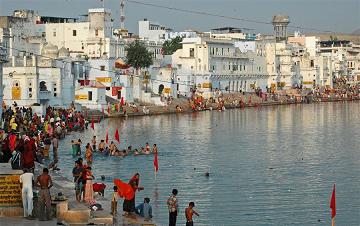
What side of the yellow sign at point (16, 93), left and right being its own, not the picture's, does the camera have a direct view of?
front

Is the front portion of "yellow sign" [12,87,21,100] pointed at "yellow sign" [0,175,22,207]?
yes

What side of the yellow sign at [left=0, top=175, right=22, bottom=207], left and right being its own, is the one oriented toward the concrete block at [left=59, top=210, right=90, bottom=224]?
left

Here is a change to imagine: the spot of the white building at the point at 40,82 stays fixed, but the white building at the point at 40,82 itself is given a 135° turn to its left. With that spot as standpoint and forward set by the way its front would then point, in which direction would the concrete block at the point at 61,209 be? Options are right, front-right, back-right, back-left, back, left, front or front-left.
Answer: back-right

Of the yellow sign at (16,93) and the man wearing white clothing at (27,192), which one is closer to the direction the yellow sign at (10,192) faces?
the man wearing white clothing

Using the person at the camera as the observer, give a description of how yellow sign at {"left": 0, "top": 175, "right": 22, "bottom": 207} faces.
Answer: facing the viewer

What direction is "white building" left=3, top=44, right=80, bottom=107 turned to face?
toward the camera

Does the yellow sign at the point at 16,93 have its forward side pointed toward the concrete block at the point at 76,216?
yes

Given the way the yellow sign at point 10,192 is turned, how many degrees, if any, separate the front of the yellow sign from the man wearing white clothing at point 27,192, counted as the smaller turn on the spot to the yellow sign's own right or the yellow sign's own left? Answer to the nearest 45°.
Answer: approximately 45° to the yellow sign's own left

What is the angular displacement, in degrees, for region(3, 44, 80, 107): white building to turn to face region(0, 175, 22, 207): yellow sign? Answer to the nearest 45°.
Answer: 0° — it already faces it

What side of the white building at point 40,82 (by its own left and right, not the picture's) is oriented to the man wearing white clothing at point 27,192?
front

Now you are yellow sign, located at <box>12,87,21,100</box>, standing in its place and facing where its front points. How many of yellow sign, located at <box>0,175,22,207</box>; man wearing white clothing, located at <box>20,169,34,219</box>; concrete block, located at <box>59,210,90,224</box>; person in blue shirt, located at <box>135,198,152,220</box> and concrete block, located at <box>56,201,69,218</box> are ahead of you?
5
